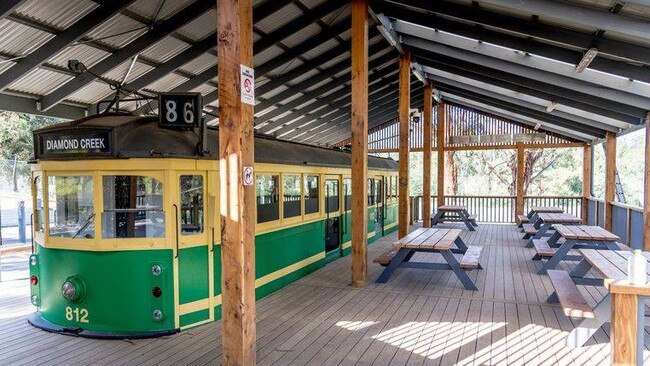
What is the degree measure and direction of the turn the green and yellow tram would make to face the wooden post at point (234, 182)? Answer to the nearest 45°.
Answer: approximately 90° to its left

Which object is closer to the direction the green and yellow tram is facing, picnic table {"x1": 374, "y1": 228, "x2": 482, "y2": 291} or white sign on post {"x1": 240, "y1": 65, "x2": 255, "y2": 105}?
the white sign on post

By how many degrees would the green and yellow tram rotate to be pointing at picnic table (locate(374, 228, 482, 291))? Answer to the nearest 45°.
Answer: approximately 135° to its left

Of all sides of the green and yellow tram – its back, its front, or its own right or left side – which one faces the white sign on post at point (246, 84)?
front

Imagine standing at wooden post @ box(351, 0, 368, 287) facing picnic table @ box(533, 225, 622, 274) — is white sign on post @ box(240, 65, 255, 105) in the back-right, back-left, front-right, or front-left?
back-right

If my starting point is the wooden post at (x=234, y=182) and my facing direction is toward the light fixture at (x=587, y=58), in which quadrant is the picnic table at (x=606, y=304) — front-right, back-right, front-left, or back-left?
front-right

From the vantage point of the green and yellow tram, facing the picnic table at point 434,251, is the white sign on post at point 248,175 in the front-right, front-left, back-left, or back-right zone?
front-right

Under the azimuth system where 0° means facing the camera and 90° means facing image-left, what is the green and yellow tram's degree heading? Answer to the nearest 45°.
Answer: approximately 45°

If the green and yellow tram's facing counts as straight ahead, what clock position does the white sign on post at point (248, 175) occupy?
The white sign on post is roughly at 11 o'clock from the green and yellow tram.
